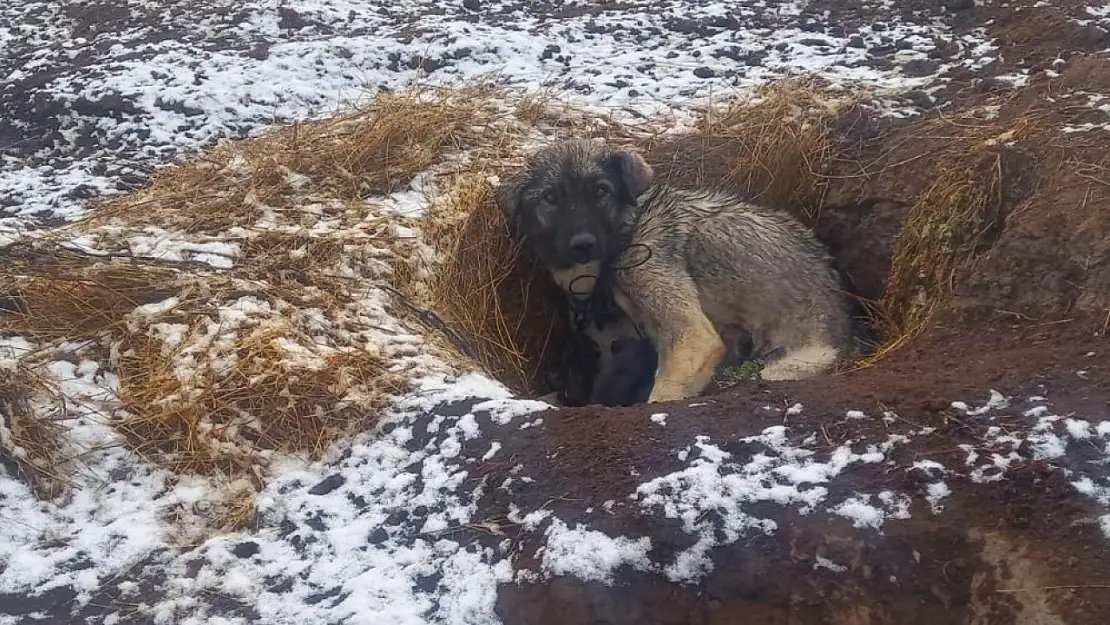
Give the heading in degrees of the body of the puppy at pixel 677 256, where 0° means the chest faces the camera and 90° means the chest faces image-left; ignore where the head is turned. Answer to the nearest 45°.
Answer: approximately 90°

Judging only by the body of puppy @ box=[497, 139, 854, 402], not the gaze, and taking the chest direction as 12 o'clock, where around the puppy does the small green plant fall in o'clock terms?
The small green plant is roughly at 8 o'clock from the puppy.
